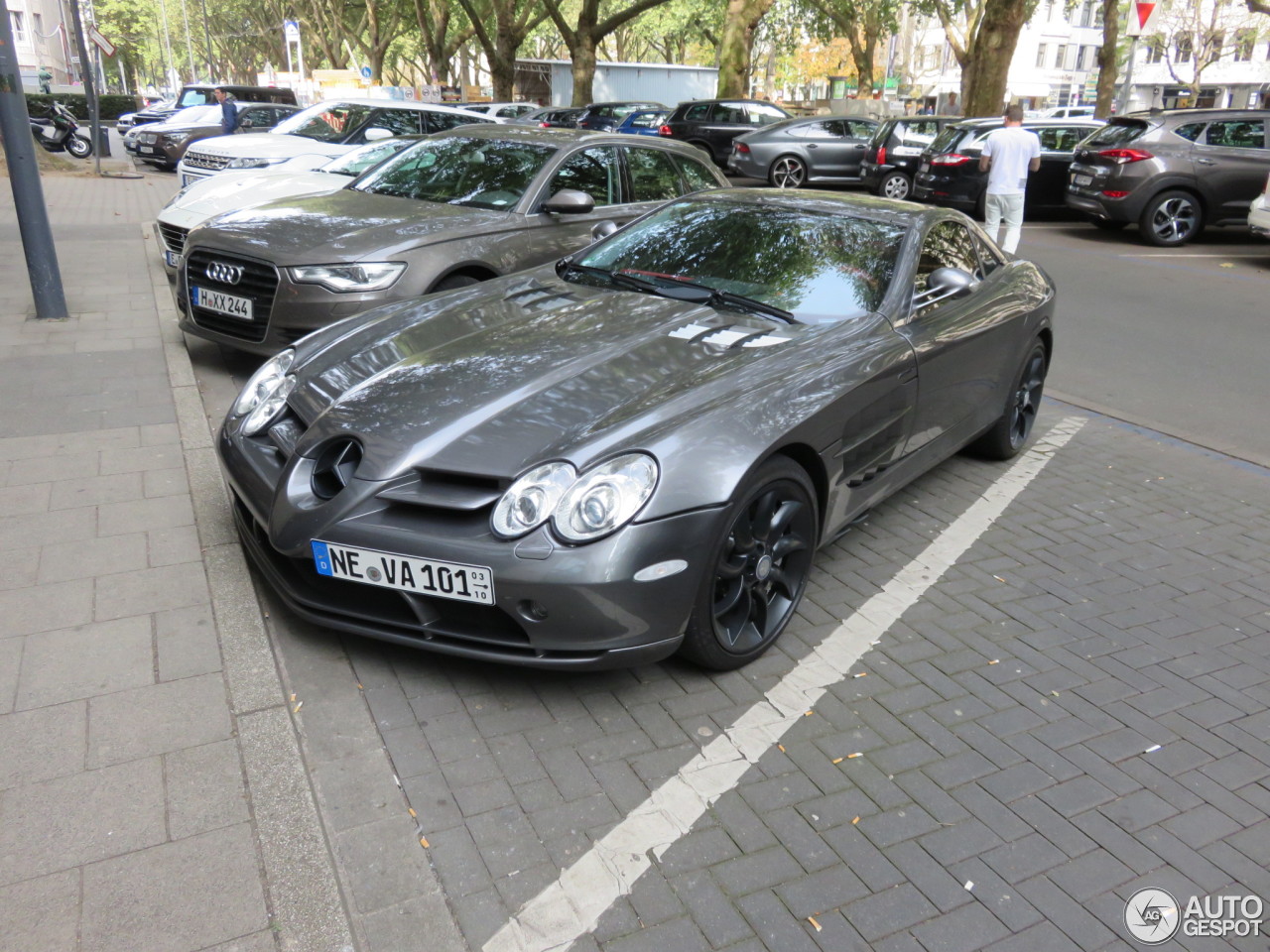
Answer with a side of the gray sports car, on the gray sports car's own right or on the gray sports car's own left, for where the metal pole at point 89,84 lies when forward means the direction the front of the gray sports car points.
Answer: on the gray sports car's own right

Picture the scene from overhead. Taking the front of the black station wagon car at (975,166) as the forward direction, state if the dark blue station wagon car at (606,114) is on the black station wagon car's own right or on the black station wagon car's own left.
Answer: on the black station wagon car's own left

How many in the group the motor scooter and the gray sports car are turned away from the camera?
0

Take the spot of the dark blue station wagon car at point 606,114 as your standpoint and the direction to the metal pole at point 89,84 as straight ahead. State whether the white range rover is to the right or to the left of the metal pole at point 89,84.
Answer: left

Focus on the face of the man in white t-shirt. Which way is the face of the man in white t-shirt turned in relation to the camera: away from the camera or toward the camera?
away from the camera

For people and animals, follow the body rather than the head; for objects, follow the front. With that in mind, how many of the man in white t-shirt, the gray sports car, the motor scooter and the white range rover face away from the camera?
1

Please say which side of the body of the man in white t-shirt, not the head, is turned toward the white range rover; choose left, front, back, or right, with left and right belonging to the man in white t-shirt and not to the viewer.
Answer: left

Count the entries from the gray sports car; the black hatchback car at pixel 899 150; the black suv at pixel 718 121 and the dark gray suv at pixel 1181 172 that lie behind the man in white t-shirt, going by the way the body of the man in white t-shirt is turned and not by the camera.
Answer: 1

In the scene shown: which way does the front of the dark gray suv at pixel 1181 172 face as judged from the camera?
facing away from the viewer and to the right of the viewer

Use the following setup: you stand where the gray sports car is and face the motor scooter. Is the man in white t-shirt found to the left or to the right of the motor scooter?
right

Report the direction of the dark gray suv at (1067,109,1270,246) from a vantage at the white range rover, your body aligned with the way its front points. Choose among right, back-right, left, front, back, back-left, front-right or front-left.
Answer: back-left

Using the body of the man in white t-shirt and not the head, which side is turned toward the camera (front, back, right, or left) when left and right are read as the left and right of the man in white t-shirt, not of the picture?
back

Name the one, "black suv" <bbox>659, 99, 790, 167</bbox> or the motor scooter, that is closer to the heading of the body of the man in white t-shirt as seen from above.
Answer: the black suv

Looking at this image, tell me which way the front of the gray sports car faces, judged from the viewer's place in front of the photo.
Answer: facing the viewer and to the left of the viewer

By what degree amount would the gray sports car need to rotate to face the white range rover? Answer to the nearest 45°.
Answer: approximately 135° to its right
